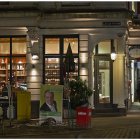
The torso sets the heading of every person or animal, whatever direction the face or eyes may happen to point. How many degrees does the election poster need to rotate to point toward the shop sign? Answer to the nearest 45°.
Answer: approximately 135° to its left

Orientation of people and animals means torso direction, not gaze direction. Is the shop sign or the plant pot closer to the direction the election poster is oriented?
the plant pot

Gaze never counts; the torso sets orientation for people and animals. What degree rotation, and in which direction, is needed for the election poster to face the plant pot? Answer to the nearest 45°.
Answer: approximately 90° to its left

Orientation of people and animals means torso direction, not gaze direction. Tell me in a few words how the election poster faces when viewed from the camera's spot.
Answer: facing the viewer
